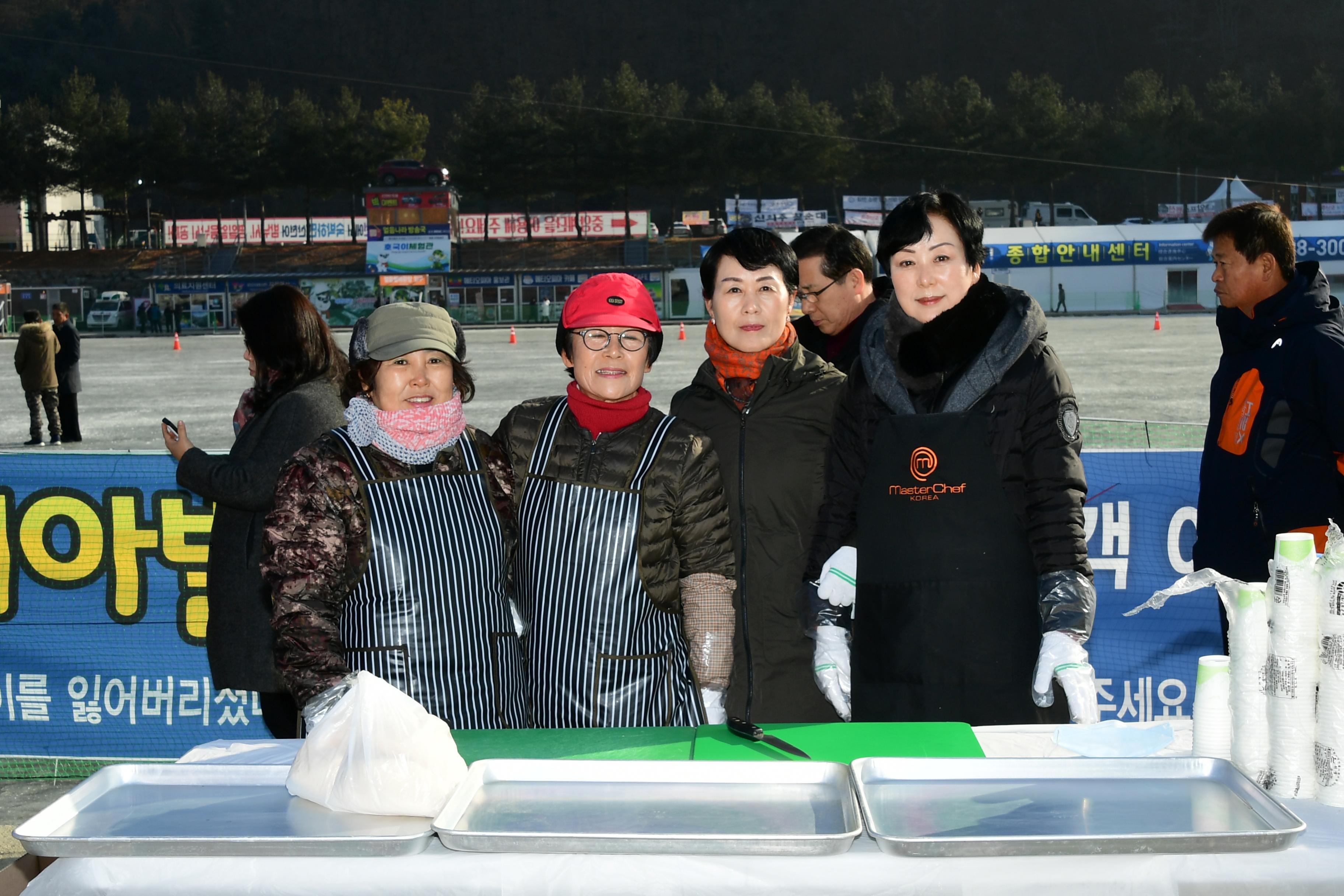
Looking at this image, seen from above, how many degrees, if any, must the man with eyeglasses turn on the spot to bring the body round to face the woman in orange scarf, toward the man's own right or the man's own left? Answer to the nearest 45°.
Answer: approximately 45° to the man's own left

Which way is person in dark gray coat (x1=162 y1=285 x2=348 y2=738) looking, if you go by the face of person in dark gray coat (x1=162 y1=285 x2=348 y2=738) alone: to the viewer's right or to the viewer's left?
to the viewer's left

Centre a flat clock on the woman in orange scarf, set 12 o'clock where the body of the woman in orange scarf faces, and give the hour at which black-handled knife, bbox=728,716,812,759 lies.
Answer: The black-handled knife is roughly at 12 o'clock from the woman in orange scarf.

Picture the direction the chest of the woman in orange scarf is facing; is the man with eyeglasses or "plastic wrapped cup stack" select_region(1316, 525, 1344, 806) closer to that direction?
the plastic wrapped cup stack

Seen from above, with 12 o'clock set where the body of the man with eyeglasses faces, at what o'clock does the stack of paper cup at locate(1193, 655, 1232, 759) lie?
The stack of paper cup is roughly at 10 o'clock from the man with eyeglasses.
